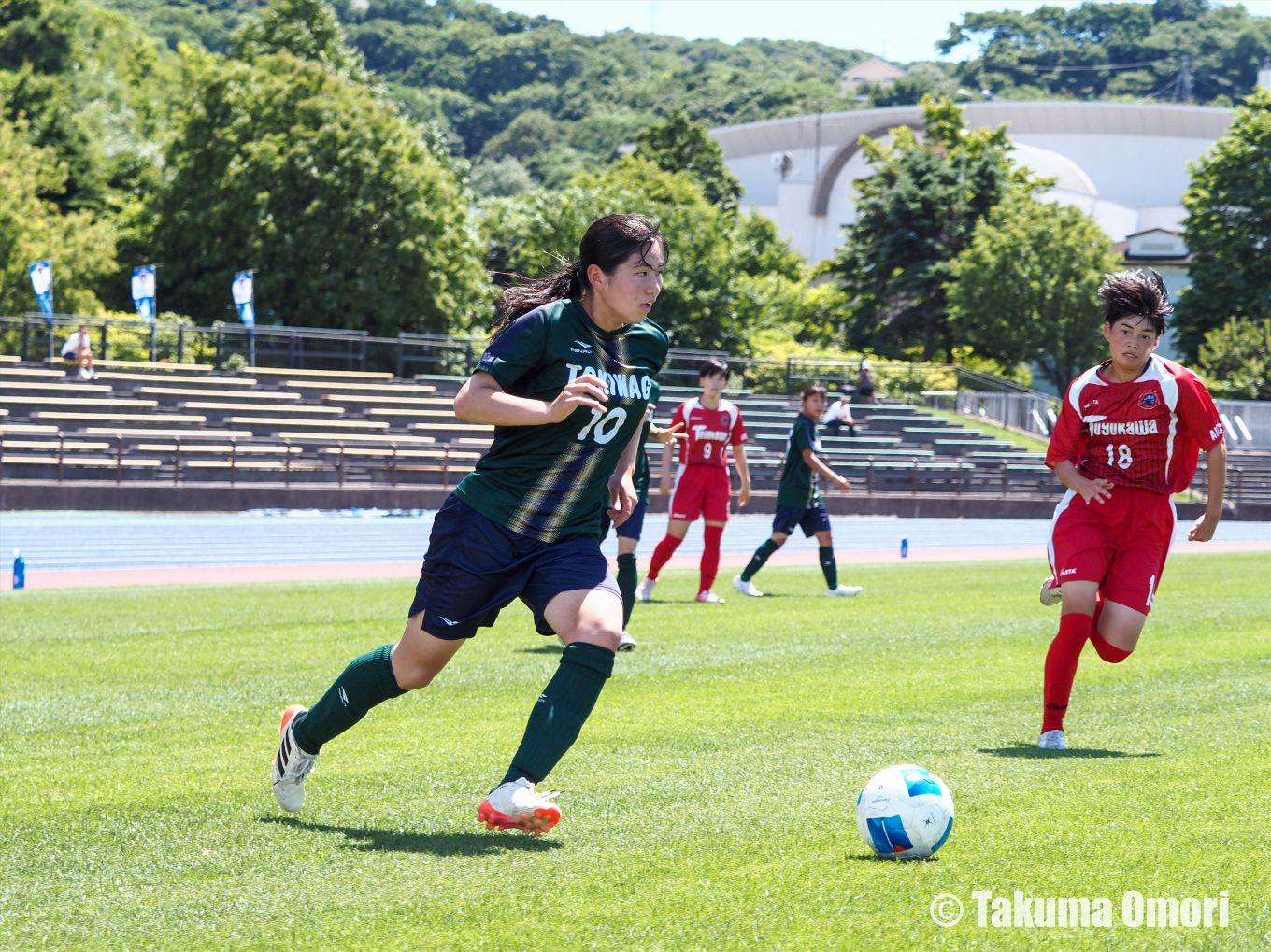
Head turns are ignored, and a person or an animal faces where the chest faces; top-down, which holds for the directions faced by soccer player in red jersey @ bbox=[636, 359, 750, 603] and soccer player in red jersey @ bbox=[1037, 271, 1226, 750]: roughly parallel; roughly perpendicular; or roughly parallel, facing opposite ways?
roughly parallel

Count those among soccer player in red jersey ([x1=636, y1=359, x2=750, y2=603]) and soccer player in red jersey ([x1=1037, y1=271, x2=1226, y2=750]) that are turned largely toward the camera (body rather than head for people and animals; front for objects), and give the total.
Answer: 2

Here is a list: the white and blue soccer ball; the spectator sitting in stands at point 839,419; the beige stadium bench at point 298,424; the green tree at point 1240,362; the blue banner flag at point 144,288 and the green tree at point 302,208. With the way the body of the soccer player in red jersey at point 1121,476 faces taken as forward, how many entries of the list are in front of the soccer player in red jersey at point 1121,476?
1

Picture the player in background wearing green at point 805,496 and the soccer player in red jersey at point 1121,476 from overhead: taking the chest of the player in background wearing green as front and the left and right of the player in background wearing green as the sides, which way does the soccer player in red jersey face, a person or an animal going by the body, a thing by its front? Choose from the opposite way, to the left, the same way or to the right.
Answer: to the right

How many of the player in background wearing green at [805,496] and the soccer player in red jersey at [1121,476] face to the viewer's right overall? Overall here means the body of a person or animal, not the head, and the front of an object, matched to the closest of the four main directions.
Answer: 1

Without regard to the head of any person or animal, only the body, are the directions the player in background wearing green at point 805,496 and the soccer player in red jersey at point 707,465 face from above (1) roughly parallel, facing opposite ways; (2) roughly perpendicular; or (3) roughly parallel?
roughly perpendicular

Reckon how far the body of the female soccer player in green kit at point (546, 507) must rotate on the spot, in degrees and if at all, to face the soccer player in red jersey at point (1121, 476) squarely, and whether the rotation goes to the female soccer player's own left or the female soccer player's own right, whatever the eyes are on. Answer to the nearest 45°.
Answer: approximately 90° to the female soccer player's own left

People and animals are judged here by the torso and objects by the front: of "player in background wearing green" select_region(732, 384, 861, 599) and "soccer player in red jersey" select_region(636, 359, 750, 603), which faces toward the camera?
the soccer player in red jersey

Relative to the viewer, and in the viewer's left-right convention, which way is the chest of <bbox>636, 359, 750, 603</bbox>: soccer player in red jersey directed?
facing the viewer

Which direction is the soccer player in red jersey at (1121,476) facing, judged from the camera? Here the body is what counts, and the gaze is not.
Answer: toward the camera

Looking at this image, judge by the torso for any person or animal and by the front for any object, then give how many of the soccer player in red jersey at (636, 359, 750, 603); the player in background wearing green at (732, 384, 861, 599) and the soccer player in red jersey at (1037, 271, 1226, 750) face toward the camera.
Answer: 2

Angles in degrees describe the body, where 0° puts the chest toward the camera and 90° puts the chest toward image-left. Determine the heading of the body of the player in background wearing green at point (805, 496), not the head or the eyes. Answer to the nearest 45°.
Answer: approximately 270°

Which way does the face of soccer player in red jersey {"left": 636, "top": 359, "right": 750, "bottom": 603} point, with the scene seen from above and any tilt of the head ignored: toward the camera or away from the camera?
toward the camera
